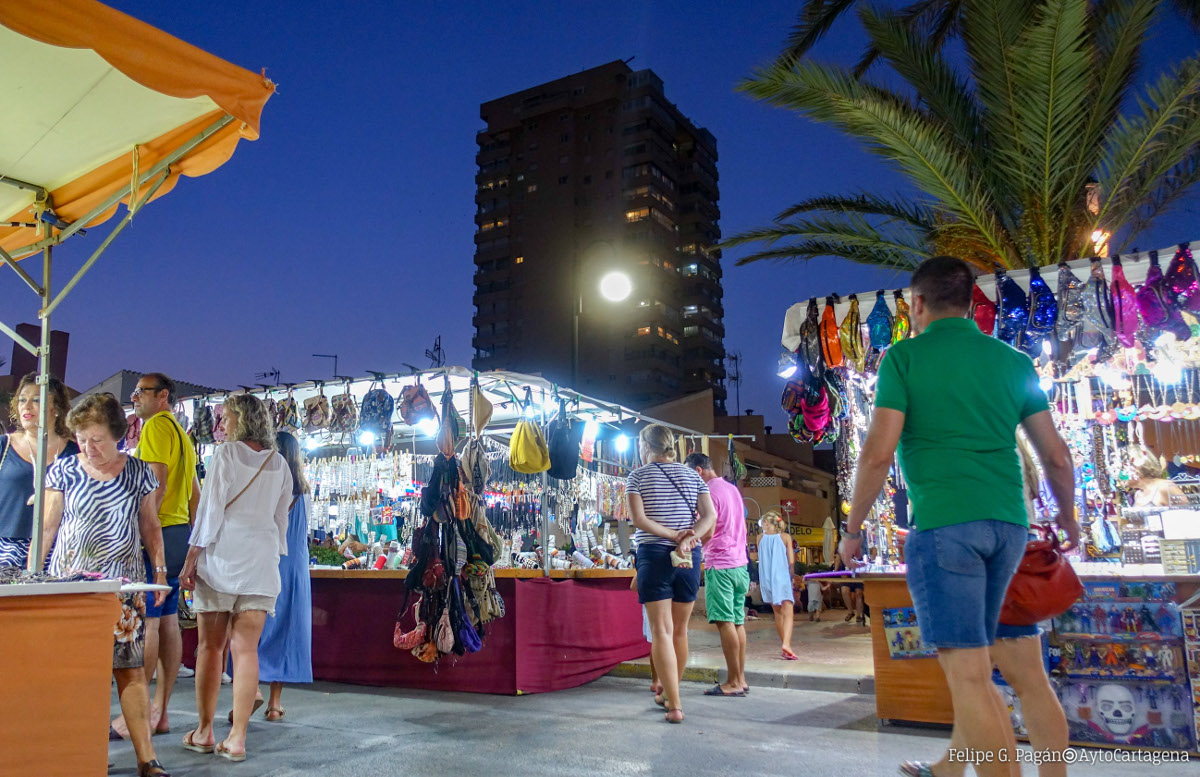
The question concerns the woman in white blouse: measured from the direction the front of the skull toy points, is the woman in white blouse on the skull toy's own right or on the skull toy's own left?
on the skull toy's own right

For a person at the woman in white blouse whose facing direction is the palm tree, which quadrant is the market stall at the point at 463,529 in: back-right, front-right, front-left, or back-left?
front-left

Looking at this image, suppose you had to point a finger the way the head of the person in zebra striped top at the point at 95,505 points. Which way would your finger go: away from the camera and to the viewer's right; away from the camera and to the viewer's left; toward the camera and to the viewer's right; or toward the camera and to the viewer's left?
toward the camera and to the viewer's left

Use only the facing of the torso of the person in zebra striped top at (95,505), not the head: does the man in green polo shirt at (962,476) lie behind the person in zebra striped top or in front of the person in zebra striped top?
in front

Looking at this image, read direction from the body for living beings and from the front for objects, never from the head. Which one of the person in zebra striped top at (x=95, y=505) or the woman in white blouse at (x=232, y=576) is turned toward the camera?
the person in zebra striped top

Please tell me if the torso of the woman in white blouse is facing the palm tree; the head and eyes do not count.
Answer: no

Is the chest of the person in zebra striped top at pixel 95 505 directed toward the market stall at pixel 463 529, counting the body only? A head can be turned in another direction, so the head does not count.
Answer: no

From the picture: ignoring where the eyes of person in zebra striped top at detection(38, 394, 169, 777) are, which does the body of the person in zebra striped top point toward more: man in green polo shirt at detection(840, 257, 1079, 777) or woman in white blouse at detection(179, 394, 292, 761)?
the man in green polo shirt

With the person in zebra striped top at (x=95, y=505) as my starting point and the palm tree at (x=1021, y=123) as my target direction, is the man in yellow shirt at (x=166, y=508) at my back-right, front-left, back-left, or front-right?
front-left

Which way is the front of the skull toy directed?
toward the camera

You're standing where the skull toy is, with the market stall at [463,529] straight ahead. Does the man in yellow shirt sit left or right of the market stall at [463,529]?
left

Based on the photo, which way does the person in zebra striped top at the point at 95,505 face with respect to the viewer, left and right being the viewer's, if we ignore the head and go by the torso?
facing the viewer

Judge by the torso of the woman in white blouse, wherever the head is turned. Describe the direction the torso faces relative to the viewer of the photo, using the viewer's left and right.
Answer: facing away from the viewer and to the left of the viewer
